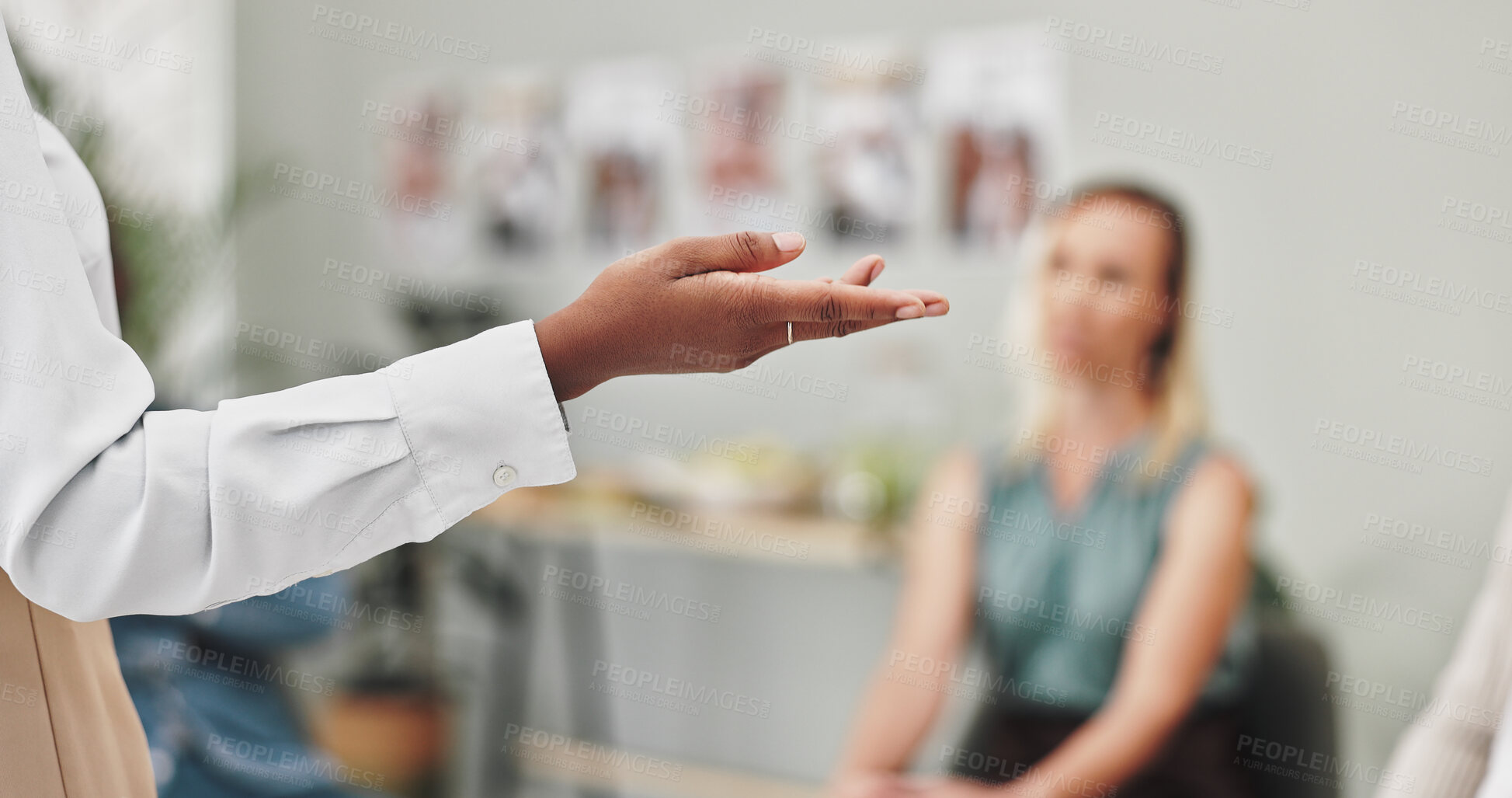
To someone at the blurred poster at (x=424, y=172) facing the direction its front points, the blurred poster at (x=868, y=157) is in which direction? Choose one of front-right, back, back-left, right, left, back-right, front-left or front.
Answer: front-left

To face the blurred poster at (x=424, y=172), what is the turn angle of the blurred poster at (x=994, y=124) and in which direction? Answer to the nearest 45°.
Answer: approximately 90° to its right

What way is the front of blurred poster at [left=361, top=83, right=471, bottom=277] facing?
toward the camera

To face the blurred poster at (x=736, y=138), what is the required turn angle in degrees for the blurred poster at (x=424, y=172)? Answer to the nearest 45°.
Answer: approximately 45° to its left

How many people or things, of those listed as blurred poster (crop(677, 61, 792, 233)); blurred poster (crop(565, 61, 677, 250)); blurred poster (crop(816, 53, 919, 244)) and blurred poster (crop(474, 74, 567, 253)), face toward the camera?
4

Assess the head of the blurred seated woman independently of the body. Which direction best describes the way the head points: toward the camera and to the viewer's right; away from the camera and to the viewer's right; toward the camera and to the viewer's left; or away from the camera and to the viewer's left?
toward the camera and to the viewer's left

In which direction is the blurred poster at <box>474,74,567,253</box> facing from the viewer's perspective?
toward the camera

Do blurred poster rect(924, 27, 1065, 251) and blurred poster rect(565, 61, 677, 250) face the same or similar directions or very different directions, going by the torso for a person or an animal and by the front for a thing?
same or similar directions

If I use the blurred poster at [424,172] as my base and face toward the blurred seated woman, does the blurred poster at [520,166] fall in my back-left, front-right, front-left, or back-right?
front-left

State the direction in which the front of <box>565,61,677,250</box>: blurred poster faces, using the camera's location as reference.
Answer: facing the viewer
